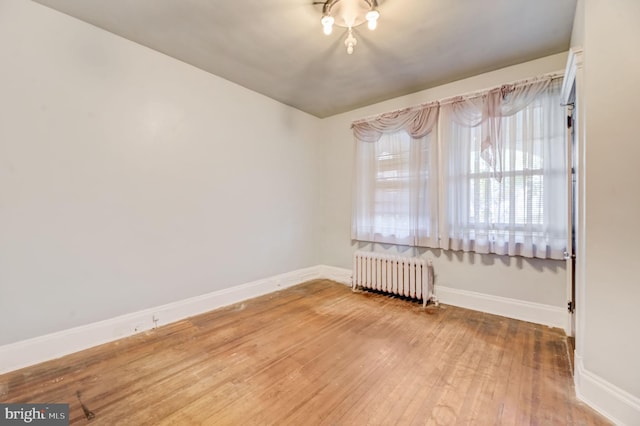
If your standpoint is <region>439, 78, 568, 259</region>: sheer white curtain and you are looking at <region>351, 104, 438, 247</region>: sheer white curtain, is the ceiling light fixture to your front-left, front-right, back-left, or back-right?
front-left

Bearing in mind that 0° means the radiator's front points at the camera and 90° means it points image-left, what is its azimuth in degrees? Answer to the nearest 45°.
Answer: approximately 45°
